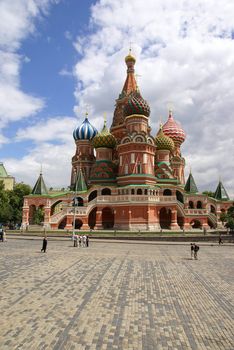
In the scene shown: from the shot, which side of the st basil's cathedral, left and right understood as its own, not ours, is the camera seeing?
front
